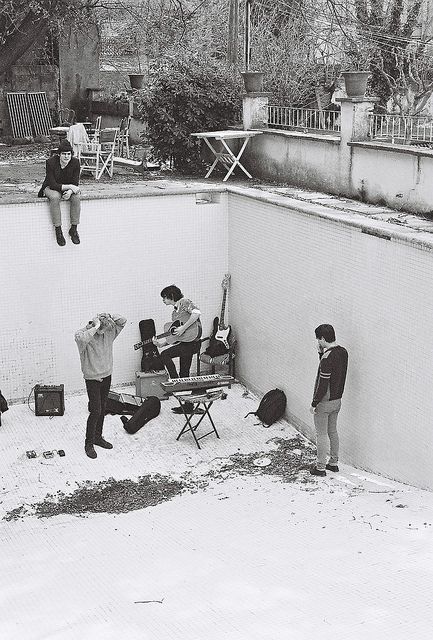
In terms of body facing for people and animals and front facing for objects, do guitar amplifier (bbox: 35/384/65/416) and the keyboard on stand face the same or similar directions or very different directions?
very different directions

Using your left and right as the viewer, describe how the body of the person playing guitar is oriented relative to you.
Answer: facing to the left of the viewer

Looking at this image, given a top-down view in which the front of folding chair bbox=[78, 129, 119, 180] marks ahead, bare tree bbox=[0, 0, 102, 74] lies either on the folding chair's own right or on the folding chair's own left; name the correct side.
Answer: on the folding chair's own right

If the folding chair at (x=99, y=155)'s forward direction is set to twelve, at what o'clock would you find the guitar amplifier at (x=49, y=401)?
The guitar amplifier is roughly at 11 o'clock from the folding chair.

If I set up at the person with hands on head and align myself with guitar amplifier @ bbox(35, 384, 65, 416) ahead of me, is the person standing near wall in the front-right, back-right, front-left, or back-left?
back-right

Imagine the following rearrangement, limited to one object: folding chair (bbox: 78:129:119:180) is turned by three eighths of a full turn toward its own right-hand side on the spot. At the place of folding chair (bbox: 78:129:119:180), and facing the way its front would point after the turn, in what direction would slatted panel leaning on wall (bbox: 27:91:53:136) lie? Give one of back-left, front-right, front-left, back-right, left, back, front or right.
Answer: front

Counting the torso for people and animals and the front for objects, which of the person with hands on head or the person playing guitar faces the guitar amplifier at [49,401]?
the person playing guitar

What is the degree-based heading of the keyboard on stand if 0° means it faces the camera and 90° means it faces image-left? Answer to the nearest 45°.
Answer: approximately 180°

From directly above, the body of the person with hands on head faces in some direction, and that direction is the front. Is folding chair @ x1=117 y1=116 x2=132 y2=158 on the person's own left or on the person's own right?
on the person's own left

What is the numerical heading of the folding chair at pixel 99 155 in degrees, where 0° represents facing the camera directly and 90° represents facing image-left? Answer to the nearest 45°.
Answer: approximately 45°

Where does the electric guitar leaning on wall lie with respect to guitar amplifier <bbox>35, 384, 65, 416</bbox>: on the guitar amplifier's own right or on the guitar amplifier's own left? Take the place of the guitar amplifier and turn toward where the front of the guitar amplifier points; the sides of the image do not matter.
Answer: on the guitar amplifier's own left

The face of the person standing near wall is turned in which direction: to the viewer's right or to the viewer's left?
to the viewer's left

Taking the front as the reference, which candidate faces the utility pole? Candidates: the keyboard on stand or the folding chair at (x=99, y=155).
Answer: the keyboard on stand

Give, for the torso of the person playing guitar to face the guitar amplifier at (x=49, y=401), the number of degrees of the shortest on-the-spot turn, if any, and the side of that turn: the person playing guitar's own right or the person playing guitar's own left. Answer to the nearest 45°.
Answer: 0° — they already face it

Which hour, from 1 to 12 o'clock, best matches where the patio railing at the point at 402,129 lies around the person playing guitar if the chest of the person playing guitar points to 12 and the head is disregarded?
The patio railing is roughly at 6 o'clock from the person playing guitar.
